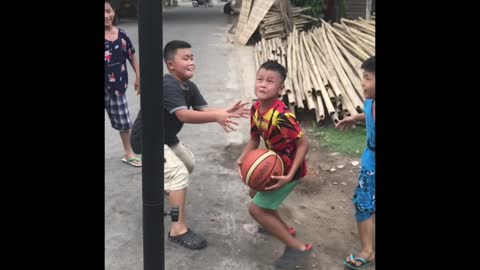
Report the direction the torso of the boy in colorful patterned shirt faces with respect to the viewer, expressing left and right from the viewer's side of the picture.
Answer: facing the viewer and to the left of the viewer

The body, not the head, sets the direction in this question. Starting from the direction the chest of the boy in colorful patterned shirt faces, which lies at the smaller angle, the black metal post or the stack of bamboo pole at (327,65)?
the black metal post

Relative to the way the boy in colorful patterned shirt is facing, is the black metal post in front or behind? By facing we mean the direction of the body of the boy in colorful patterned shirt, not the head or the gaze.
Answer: in front

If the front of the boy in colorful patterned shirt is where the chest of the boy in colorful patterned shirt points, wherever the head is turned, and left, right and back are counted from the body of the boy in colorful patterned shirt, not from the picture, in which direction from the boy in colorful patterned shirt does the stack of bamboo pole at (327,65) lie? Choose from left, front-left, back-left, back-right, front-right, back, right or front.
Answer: back-right
